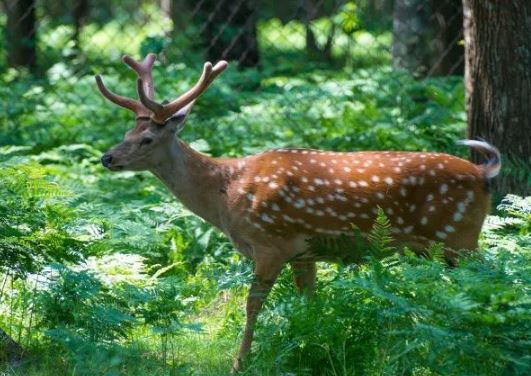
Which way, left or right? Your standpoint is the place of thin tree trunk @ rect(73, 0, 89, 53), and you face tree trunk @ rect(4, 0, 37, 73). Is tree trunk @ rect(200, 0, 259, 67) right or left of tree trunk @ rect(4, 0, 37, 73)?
left

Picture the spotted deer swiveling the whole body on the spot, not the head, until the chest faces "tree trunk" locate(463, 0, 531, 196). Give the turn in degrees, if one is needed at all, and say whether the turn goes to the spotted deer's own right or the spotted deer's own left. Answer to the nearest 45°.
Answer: approximately 135° to the spotted deer's own right

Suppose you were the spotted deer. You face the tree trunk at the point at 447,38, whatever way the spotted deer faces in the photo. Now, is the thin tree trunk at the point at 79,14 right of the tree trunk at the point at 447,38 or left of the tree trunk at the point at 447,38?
left

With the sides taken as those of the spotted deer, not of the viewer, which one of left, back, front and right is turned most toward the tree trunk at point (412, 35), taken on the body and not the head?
right

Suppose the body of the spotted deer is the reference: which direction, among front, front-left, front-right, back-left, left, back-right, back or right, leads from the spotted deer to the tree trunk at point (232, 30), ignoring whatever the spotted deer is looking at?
right

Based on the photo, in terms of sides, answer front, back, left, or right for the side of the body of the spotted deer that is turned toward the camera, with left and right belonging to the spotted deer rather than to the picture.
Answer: left

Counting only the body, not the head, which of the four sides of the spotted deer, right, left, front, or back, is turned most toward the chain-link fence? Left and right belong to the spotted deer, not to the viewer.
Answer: right

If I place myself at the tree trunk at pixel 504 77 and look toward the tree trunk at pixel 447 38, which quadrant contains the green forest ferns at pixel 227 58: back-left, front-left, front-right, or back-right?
front-left

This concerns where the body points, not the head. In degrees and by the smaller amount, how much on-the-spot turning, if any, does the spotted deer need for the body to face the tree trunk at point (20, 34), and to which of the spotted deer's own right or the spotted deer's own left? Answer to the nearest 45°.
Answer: approximately 45° to the spotted deer's own right
